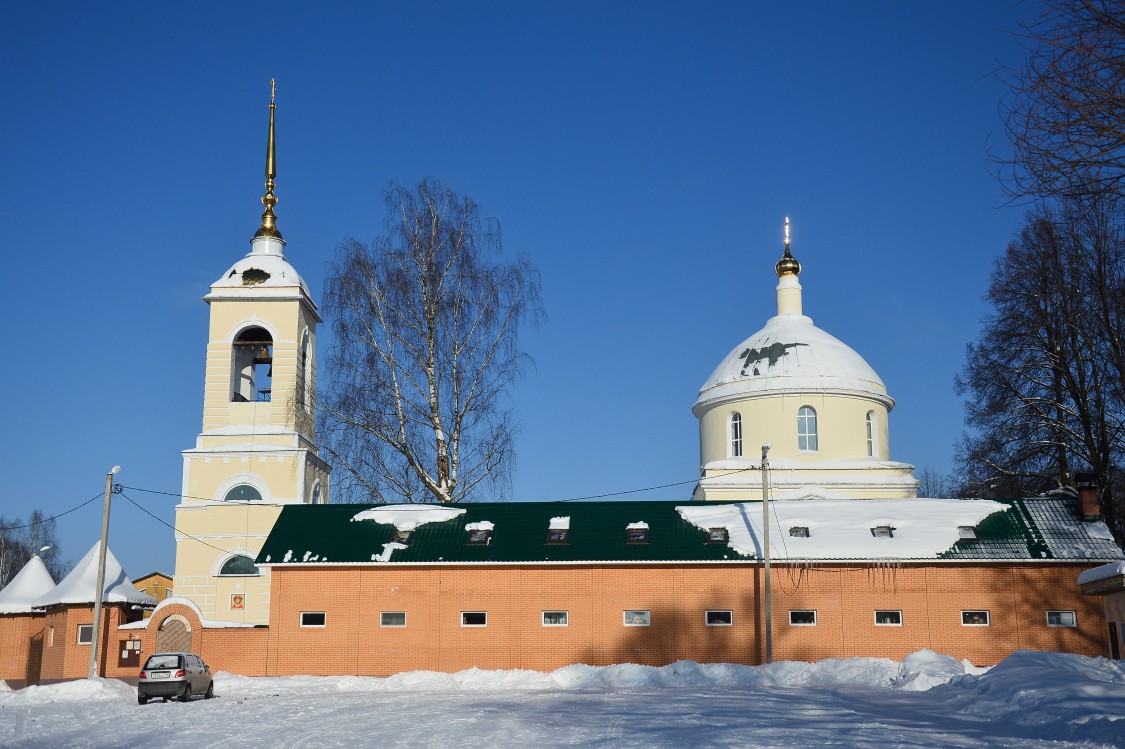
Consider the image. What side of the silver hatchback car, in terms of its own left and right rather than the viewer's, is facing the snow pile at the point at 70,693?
left

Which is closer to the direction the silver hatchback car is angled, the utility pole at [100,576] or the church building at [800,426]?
the church building

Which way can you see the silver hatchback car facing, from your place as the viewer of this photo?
facing away from the viewer and to the right of the viewer

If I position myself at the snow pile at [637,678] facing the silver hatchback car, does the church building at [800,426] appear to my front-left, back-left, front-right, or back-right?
back-right

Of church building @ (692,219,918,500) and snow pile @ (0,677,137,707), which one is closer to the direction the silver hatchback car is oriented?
the church building

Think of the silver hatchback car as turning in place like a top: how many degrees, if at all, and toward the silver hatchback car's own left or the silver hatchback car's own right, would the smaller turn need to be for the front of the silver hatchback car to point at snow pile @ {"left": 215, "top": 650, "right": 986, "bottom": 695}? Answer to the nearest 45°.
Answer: approximately 45° to the silver hatchback car's own right

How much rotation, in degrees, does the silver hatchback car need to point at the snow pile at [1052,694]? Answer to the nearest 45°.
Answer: approximately 90° to its right

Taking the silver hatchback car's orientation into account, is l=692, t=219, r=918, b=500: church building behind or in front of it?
in front
